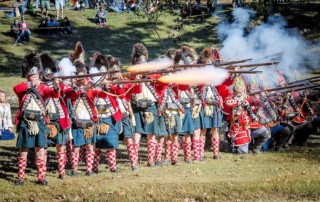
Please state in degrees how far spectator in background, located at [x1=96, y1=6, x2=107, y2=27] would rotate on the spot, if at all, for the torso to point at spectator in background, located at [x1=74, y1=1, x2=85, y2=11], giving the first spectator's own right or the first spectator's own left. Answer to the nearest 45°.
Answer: approximately 135° to the first spectator's own right

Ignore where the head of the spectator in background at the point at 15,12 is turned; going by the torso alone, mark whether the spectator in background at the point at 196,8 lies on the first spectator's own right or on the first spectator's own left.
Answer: on the first spectator's own left

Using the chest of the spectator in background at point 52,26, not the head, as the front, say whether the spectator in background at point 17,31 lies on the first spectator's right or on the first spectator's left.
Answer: on the first spectator's right

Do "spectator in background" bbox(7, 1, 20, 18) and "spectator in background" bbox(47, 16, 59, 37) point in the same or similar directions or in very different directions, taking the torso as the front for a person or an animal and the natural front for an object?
same or similar directions

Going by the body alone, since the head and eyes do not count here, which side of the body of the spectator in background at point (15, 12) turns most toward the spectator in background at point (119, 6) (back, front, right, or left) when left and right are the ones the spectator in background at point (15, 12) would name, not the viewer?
left

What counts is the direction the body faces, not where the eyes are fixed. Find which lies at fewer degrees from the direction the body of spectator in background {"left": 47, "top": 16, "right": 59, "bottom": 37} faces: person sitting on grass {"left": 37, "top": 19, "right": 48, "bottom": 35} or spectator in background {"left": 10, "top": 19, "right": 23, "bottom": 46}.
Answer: the spectator in background

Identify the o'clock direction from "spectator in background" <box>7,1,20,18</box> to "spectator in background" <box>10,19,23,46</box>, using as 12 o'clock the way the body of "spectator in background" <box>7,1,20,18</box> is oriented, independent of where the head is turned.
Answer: "spectator in background" <box>10,19,23,46</box> is roughly at 12 o'clock from "spectator in background" <box>7,1,20,18</box>.

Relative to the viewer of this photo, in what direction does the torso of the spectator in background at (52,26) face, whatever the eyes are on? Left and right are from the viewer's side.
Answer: facing the viewer

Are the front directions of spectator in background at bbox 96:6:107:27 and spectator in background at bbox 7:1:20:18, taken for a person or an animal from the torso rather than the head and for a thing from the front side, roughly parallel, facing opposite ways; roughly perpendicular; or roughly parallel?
roughly parallel

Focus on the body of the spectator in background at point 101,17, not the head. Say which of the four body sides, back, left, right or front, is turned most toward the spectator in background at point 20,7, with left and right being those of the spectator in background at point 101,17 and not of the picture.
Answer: right

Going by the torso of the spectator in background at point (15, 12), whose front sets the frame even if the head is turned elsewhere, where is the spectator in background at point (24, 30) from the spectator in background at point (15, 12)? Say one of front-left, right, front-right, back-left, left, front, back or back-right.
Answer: front

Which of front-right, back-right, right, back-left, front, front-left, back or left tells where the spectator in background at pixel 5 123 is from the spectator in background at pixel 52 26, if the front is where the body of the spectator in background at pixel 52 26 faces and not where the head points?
front

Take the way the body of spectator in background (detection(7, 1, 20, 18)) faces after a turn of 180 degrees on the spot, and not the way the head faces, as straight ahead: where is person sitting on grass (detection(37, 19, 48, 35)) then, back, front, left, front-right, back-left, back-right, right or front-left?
back-right
